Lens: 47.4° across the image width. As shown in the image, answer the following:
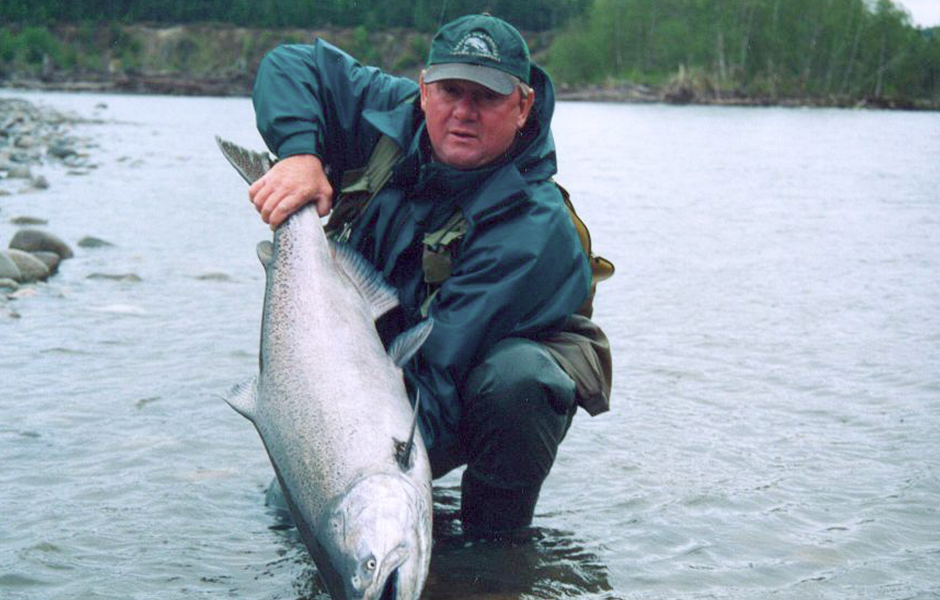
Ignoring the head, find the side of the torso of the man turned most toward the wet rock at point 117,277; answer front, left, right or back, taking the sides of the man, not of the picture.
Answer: right

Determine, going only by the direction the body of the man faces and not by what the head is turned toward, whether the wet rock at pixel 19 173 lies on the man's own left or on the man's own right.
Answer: on the man's own right

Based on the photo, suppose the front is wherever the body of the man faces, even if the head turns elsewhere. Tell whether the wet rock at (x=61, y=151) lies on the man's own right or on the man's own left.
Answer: on the man's own right

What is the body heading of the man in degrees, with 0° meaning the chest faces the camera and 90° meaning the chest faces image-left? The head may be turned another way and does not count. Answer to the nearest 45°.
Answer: approximately 45°

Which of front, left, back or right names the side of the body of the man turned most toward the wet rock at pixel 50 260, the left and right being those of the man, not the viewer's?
right

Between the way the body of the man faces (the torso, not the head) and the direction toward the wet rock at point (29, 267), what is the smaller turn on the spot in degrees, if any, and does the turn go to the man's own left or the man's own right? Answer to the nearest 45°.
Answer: approximately 90° to the man's own right

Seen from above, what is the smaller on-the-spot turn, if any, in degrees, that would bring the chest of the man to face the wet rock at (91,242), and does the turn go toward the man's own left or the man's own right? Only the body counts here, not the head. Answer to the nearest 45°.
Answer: approximately 90° to the man's own right

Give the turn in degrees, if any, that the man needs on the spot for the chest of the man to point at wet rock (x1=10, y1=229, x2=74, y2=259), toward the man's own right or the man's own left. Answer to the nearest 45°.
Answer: approximately 90° to the man's own right

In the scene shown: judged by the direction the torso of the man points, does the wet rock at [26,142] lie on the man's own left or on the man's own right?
on the man's own right
